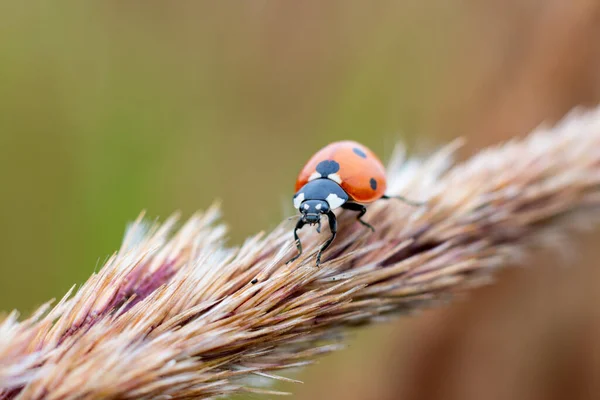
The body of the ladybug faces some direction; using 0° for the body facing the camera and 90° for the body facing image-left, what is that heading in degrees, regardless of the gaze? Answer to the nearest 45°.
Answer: approximately 45°
